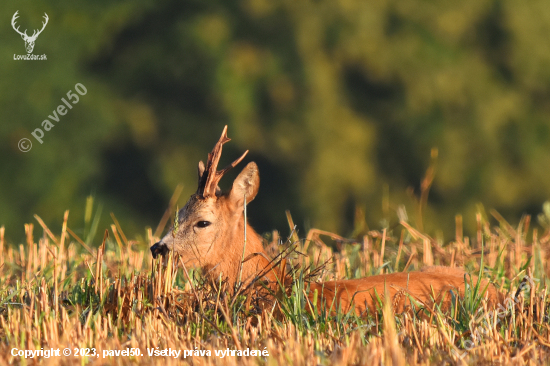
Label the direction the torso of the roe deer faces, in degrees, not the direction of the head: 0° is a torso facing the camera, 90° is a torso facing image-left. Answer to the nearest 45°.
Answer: approximately 90°
